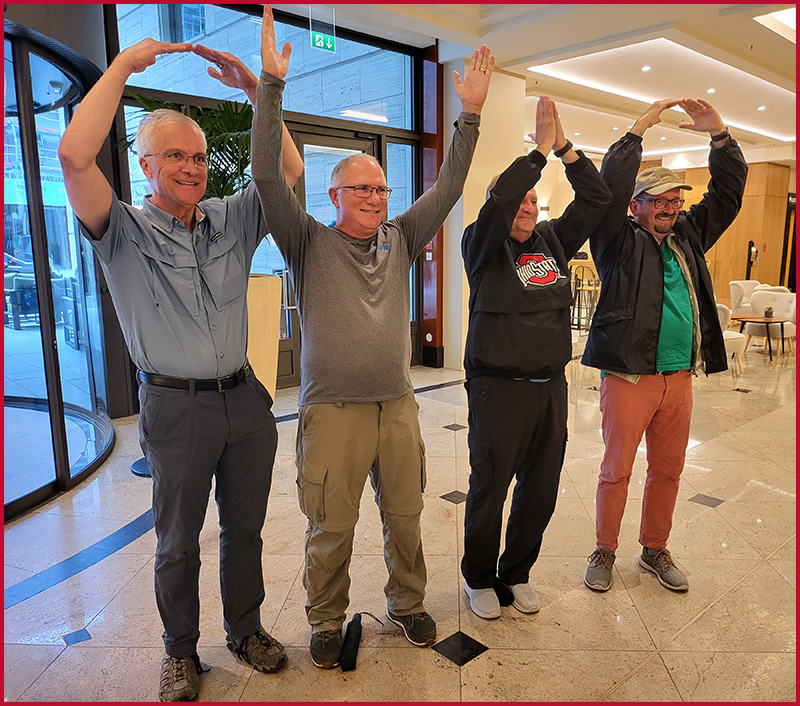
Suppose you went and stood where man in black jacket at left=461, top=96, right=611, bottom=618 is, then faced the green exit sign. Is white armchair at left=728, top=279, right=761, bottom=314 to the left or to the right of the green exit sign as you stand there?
right

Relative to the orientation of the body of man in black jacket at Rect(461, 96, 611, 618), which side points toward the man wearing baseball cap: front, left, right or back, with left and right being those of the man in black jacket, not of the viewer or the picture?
left

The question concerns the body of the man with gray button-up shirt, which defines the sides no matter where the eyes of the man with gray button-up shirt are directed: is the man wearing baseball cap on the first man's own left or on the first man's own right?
on the first man's own left

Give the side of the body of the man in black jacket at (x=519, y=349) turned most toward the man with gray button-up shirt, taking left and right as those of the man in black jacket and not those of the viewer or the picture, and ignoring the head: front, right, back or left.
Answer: right

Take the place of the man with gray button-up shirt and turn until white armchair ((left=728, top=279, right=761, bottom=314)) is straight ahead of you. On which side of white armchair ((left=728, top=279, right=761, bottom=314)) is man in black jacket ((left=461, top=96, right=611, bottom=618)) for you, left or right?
right

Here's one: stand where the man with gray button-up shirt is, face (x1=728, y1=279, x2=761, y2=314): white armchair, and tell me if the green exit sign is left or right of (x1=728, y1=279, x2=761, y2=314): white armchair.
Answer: left

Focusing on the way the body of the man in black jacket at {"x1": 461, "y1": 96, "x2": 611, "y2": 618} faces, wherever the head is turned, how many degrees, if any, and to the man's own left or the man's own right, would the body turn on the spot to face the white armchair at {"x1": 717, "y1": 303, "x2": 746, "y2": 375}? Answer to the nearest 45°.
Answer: approximately 135° to the man's own left

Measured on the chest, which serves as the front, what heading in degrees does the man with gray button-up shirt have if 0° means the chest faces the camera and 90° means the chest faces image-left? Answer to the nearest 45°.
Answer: approximately 315°

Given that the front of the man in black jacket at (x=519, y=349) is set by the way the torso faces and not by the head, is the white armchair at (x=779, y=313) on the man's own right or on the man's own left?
on the man's own left

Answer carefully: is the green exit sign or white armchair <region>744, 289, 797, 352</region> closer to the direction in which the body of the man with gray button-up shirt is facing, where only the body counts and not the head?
the white armchair

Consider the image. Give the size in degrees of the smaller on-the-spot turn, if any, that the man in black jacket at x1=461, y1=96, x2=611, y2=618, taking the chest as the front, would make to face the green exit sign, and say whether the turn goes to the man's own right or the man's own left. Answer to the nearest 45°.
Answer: approximately 180°

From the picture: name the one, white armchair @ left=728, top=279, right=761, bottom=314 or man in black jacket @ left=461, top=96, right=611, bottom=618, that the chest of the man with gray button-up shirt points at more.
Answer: the man in black jacket
